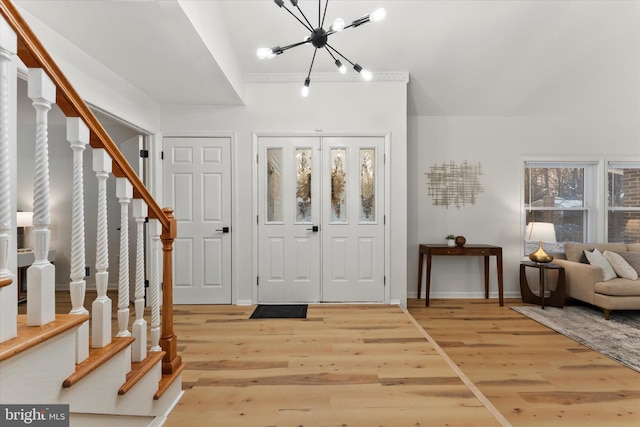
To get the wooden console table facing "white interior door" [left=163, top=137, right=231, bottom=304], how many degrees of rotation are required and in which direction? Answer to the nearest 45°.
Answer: approximately 45° to its right

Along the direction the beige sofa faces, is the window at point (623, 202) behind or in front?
behind

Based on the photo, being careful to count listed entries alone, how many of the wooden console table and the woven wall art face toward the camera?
2

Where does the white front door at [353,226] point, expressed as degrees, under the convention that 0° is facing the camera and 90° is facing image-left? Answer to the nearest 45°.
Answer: approximately 0°

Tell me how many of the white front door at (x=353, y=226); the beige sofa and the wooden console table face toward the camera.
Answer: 3

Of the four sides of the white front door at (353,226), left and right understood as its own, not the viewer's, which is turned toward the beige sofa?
left

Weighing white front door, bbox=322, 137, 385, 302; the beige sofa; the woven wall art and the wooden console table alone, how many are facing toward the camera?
4

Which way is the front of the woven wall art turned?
toward the camera

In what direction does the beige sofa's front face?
toward the camera

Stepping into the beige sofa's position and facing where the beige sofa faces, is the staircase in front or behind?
in front

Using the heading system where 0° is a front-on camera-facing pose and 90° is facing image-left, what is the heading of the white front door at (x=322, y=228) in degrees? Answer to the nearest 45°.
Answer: approximately 0°

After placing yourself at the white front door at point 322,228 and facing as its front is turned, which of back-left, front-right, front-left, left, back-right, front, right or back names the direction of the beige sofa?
left
